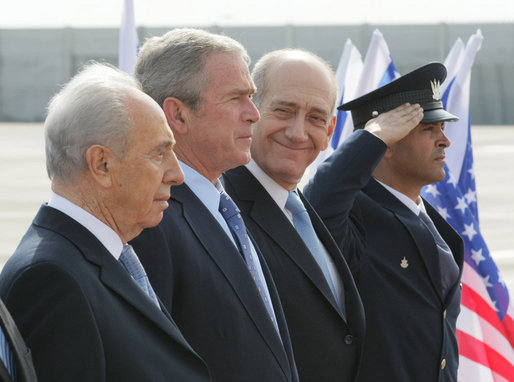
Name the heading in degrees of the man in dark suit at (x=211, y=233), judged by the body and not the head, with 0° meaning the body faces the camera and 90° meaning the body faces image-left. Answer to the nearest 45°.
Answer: approximately 315°

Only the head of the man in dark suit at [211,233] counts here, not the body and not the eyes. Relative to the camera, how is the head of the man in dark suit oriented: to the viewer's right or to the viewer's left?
to the viewer's right

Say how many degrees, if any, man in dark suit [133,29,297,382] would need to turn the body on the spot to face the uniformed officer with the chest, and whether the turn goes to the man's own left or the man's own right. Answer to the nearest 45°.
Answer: approximately 90° to the man's own left

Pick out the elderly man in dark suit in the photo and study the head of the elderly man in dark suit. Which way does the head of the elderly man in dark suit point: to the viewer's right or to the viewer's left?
to the viewer's right

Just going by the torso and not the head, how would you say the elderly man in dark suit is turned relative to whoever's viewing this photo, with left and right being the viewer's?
facing to the right of the viewer

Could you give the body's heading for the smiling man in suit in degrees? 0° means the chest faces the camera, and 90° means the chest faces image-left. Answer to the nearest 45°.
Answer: approximately 315°

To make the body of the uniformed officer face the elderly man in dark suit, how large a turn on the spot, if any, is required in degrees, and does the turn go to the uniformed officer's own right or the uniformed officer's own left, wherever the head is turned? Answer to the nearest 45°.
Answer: approximately 90° to the uniformed officer's own right
